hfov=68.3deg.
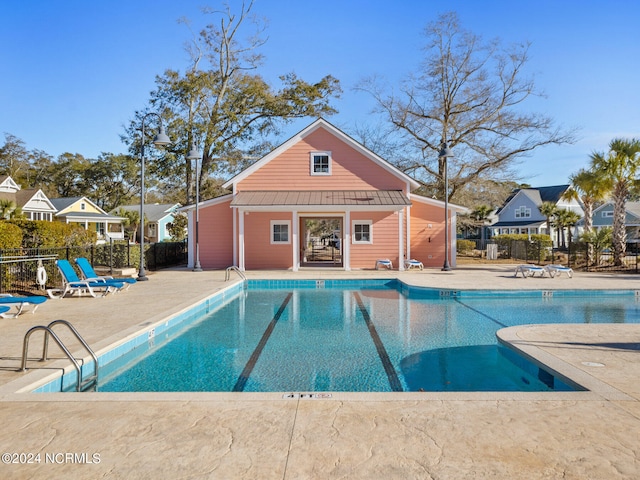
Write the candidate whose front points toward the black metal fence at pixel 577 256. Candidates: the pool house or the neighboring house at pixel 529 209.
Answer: the neighboring house

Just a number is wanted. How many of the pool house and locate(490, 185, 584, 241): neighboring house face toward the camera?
2

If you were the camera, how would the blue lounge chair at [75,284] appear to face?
facing to the right of the viewer

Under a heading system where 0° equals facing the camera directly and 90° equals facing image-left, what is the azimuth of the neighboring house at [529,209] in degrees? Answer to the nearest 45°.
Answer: approximately 0°

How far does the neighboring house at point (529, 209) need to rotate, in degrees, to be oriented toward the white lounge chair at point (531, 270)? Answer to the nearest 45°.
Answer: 0° — it already faces it

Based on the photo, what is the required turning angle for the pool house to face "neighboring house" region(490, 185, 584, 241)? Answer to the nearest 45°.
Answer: approximately 135° to its left

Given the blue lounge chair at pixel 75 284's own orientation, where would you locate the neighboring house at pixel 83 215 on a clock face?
The neighboring house is roughly at 9 o'clock from the blue lounge chair.

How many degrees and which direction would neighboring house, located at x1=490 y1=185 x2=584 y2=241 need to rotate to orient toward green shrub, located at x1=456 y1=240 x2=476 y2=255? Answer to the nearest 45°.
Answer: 0° — it already faces it
